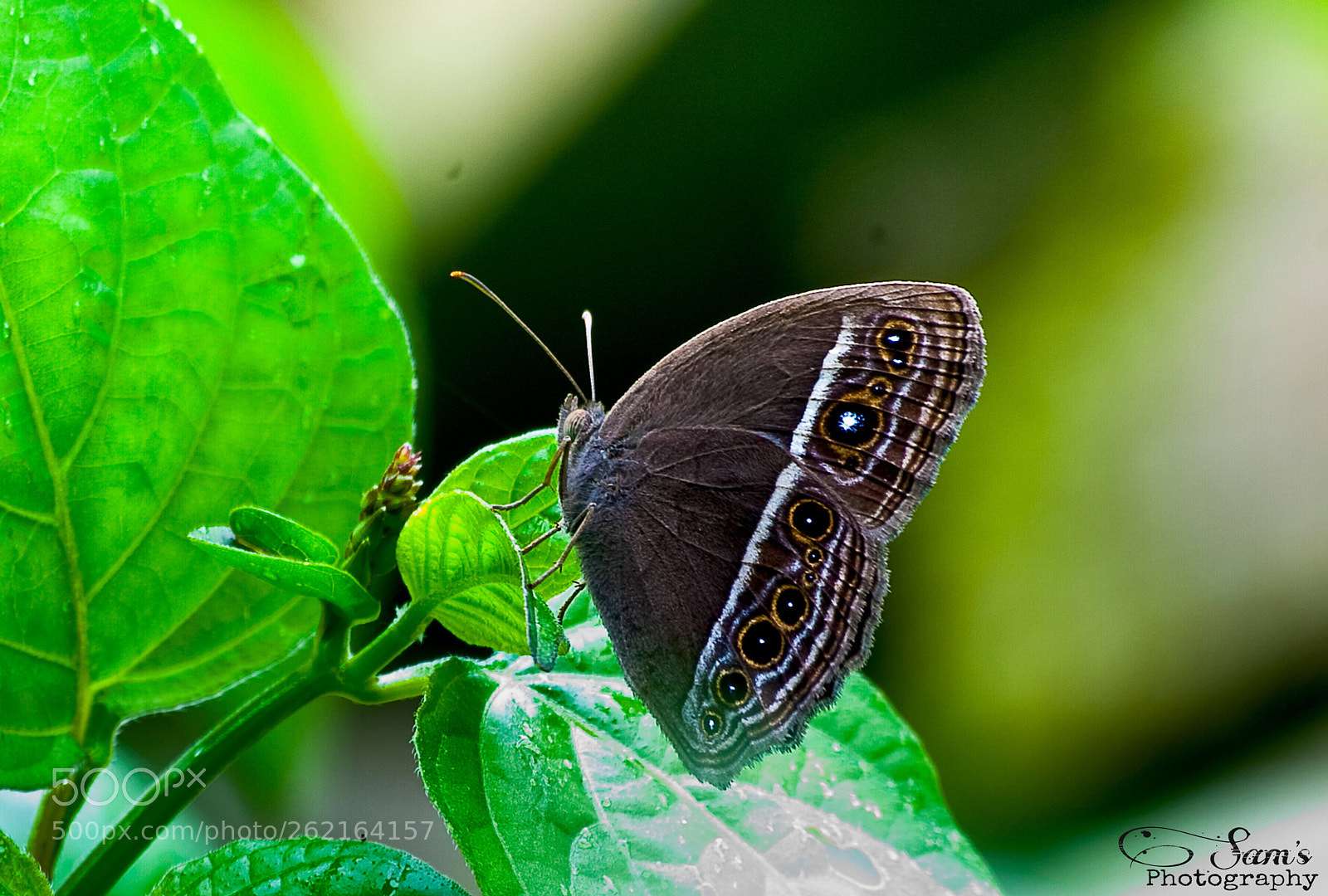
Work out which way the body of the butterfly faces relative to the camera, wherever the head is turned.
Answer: to the viewer's left
